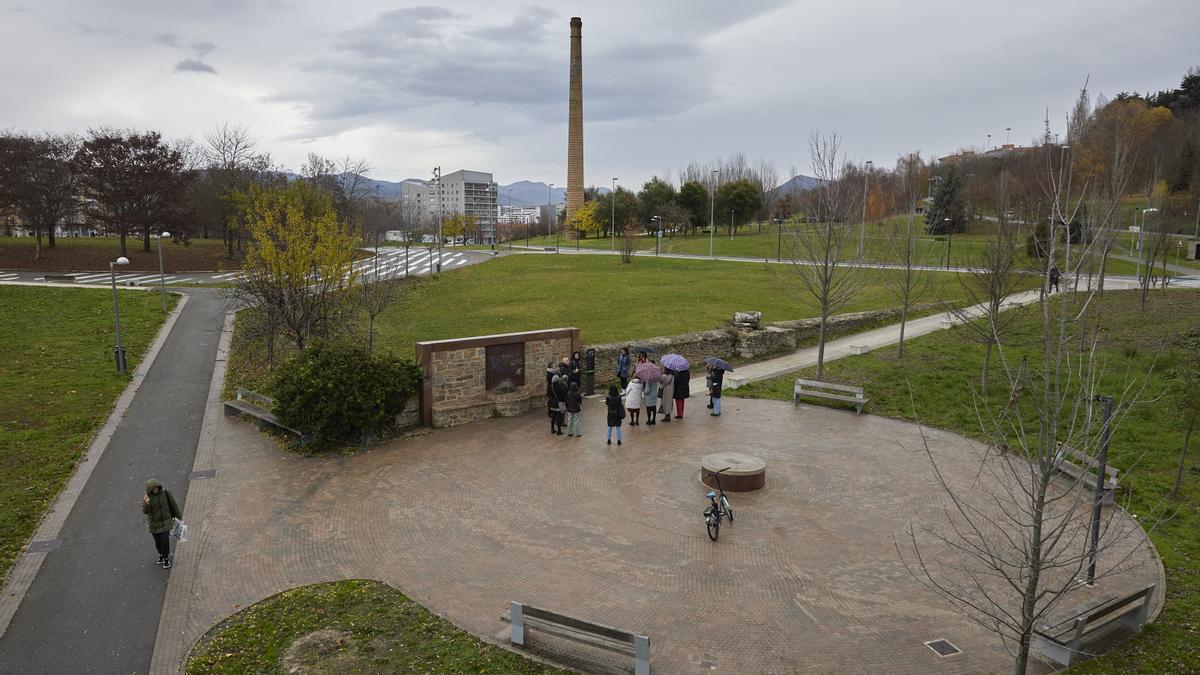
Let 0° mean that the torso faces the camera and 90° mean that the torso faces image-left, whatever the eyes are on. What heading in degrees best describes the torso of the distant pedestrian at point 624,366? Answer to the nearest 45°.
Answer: approximately 0°

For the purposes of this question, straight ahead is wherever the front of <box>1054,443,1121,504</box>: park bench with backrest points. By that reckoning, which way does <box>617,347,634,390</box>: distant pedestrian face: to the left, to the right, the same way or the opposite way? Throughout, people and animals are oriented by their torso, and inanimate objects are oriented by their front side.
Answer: to the left

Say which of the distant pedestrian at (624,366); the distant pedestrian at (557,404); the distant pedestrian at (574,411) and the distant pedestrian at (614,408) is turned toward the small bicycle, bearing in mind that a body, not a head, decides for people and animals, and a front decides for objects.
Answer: the distant pedestrian at (624,366)

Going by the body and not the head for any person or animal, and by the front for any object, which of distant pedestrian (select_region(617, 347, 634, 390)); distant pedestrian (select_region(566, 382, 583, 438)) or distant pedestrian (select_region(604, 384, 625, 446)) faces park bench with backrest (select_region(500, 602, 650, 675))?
distant pedestrian (select_region(617, 347, 634, 390))

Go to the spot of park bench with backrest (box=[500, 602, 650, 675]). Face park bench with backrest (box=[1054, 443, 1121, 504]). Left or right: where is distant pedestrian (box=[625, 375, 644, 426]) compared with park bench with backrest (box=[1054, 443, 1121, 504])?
left

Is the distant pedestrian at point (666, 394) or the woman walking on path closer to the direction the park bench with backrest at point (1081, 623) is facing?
the distant pedestrian

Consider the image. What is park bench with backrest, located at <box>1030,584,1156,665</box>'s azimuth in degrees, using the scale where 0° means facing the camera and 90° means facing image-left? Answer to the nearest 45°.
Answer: approximately 135°

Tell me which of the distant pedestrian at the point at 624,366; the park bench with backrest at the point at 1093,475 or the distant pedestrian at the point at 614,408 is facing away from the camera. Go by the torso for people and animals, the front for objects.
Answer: the distant pedestrian at the point at 614,408

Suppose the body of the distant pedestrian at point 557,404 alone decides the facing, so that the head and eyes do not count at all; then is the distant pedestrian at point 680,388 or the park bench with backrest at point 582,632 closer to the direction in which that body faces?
the distant pedestrian

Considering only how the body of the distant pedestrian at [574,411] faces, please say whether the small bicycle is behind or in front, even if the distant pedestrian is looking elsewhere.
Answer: behind
